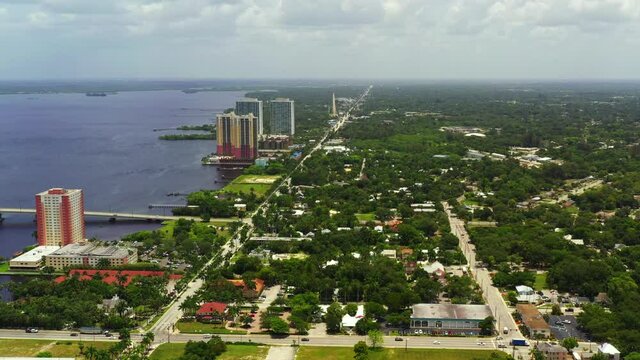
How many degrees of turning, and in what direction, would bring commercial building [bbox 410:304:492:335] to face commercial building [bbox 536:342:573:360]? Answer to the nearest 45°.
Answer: approximately 45° to its left

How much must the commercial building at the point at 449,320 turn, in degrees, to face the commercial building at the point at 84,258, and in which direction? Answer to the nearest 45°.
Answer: approximately 90° to its right

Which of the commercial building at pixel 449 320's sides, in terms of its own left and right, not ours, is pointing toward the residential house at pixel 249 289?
right

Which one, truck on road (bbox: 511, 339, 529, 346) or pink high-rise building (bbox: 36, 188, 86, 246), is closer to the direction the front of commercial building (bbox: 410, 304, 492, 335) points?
the truck on road

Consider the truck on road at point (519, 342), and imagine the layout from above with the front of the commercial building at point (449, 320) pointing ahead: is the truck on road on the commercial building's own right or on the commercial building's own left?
on the commercial building's own left

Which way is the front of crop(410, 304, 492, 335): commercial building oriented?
toward the camera

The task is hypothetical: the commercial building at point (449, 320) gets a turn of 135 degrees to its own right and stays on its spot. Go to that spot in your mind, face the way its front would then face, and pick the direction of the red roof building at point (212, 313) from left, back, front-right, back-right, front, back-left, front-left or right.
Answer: front-left

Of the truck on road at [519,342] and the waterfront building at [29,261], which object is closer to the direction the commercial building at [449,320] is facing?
the truck on road

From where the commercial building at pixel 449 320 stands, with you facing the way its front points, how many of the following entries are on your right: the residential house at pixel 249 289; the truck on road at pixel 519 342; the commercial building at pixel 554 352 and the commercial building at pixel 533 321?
1

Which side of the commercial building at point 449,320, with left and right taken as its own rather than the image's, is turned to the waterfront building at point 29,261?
right
